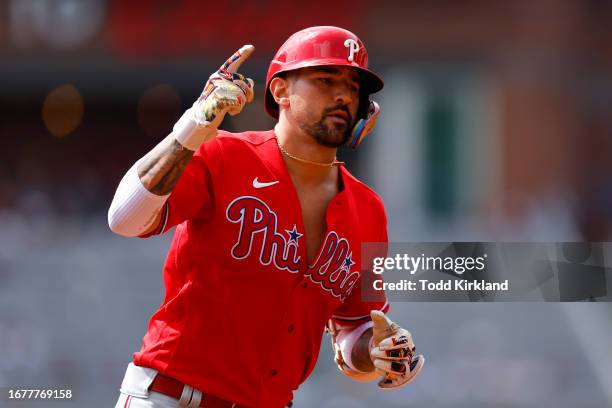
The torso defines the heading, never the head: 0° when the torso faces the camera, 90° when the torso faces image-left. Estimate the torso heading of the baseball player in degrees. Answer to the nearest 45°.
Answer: approximately 315°
